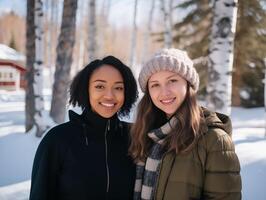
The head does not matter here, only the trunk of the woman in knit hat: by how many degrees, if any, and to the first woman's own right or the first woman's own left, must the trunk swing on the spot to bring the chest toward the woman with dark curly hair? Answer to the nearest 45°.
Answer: approximately 45° to the first woman's own right

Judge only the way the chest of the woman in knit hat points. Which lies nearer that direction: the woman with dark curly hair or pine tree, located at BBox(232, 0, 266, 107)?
the woman with dark curly hair

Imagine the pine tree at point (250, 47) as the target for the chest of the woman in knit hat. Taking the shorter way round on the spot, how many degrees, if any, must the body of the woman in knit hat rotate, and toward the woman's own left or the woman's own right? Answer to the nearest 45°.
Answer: approximately 135° to the woman's own right

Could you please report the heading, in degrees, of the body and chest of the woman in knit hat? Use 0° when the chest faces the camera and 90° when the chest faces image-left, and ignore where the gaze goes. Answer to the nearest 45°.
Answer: approximately 45°
